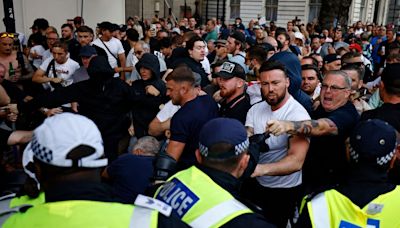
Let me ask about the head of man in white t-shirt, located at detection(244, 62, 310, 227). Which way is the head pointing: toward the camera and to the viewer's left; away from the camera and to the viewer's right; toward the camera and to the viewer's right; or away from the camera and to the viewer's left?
toward the camera and to the viewer's left

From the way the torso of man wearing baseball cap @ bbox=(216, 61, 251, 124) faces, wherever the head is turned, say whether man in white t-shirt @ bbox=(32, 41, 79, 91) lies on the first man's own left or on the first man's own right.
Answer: on the first man's own right

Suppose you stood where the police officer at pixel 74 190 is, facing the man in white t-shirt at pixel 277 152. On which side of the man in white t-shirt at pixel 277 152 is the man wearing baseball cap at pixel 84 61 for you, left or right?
left

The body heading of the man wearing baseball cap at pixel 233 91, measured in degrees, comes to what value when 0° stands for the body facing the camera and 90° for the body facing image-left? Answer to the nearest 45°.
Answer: approximately 45°

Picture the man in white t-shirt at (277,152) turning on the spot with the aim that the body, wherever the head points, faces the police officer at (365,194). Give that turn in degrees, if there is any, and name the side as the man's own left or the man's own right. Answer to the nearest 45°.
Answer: approximately 90° to the man's own left

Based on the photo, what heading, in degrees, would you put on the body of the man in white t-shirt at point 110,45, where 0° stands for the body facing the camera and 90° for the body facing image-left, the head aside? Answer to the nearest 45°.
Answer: approximately 315°

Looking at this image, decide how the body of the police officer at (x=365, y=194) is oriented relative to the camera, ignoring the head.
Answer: away from the camera

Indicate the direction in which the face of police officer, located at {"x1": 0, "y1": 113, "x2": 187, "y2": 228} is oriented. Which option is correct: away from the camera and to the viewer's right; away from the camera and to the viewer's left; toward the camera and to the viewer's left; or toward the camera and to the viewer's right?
away from the camera and to the viewer's left

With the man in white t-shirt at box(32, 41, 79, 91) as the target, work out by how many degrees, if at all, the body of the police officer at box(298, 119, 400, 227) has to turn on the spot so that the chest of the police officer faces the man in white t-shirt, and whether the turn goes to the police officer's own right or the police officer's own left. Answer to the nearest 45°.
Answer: approximately 45° to the police officer's own left

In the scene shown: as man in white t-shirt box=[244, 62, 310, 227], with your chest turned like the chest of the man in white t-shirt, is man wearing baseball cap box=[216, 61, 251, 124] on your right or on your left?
on your right

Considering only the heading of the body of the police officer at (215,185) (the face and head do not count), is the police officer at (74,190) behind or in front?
behind

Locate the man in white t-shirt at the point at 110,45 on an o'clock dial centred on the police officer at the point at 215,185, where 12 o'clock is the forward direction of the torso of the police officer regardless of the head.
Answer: The man in white t-shirt is roughly at 10 o'clock from the police officer.

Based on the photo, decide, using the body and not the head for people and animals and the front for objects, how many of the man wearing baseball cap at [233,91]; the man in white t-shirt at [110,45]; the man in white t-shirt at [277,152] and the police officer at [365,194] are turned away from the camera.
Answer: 1

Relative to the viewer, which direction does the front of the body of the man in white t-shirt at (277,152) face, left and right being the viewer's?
facing the viewer and to the left of the viewer

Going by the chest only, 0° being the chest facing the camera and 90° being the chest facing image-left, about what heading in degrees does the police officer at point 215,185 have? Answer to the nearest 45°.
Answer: approximately 225°
